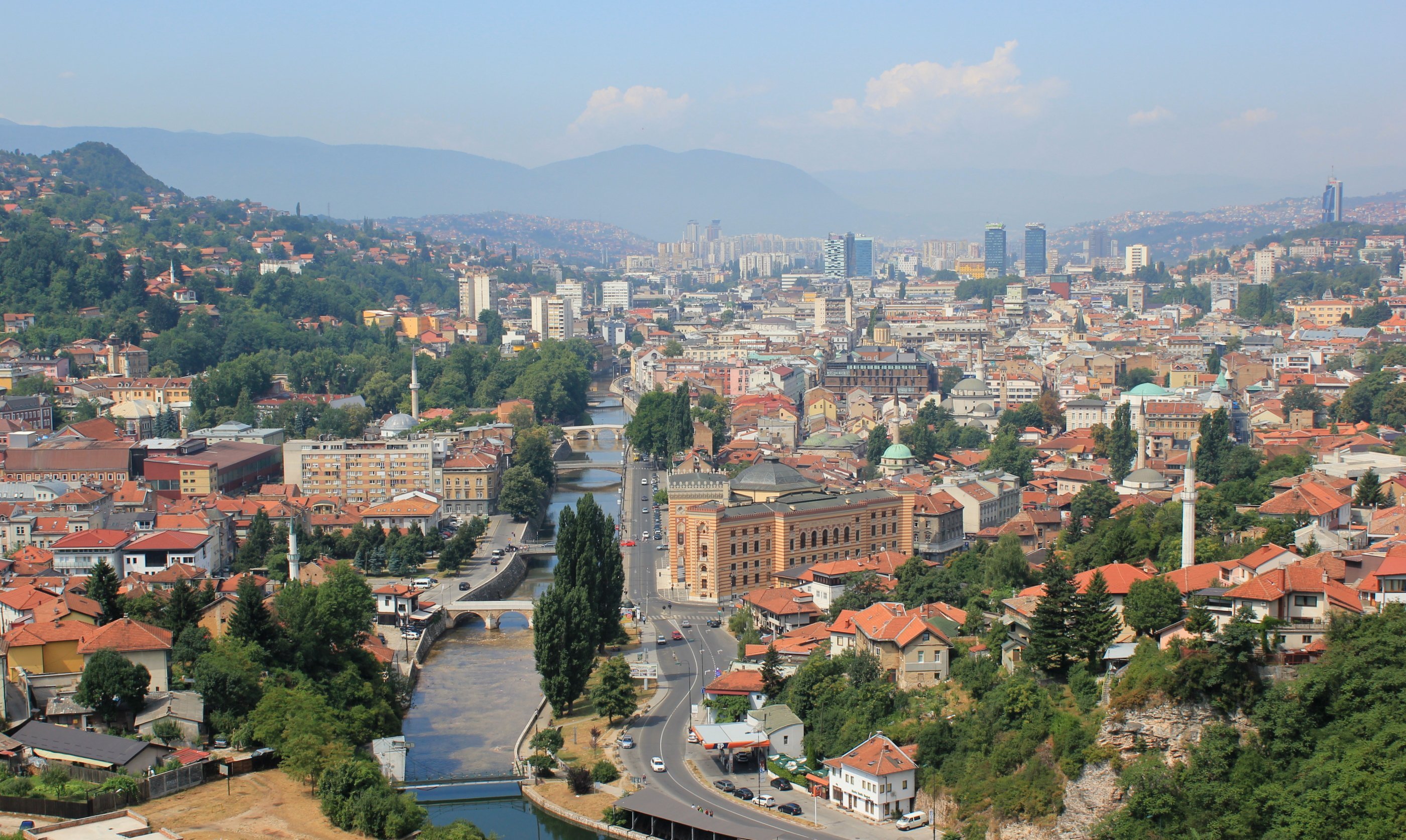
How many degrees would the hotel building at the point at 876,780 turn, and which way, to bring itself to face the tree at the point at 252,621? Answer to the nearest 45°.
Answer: approximately 45° to its right

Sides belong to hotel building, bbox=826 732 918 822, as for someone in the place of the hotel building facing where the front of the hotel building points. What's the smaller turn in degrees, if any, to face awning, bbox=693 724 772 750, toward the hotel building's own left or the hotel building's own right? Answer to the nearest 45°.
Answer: approximately 90° to the hotel building's own right

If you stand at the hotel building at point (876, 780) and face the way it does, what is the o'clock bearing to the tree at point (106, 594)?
The tree is roughly at 2 o'clock from the hotel building.

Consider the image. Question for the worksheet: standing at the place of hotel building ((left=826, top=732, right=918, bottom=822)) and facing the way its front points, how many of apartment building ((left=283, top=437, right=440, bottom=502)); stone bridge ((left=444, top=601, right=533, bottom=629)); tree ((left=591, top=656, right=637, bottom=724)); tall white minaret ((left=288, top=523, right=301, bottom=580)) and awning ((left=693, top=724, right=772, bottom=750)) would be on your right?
5

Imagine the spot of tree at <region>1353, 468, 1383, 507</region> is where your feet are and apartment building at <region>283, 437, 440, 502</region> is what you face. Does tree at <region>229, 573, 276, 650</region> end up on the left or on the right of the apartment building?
left

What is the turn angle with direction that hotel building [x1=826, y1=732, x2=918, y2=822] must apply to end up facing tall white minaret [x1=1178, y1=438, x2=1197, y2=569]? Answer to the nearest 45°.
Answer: approximately 180°

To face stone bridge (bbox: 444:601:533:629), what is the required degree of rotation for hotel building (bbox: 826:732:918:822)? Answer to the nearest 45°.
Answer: approximately 90° to its right

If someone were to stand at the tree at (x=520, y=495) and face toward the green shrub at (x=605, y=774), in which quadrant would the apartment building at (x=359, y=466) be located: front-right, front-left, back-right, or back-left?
back-right

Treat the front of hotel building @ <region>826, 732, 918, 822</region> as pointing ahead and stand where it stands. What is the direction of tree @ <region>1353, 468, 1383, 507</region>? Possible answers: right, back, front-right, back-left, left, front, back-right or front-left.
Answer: back

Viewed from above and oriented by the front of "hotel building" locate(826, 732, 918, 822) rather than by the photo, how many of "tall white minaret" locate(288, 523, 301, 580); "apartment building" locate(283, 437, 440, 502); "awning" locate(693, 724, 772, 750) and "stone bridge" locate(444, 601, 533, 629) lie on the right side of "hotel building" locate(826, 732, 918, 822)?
4

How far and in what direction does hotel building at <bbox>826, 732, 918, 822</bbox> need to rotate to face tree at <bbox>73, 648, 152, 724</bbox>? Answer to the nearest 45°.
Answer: approximately 45° to its right

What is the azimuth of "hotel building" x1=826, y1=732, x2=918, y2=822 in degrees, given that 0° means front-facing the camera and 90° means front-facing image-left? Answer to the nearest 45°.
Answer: approximately 45°

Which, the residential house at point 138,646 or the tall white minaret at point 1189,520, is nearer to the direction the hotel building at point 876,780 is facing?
the residential house

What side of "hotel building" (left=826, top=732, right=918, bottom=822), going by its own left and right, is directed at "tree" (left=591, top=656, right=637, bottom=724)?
right
